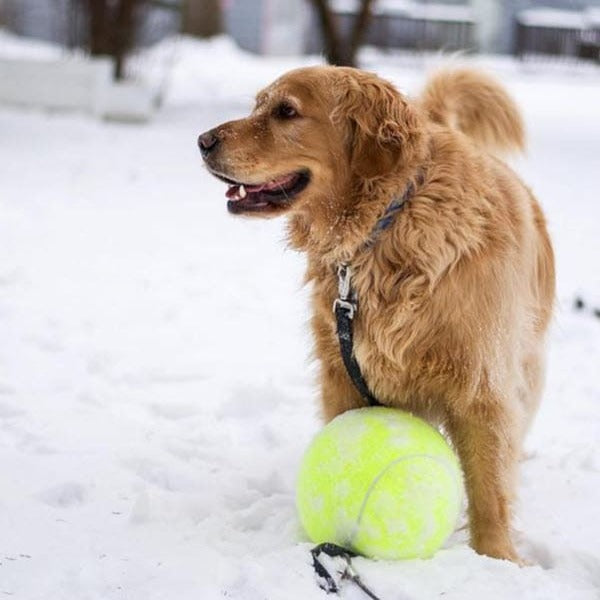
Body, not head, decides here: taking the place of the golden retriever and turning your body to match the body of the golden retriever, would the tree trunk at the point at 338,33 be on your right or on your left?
on your right

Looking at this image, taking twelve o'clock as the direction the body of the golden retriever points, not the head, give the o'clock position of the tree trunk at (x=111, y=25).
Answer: The tree trunk is roughly at 4 o'clock from the golden retriever.

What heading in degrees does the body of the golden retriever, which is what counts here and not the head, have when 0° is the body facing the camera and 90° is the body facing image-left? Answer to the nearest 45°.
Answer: approximately 45°

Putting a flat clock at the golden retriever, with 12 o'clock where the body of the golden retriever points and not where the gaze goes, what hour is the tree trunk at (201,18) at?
The tree trunk is roughly at 4 o'clock from the golden retriever.

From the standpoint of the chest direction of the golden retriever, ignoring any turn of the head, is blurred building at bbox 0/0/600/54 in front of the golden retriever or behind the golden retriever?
behind
